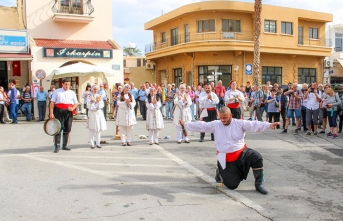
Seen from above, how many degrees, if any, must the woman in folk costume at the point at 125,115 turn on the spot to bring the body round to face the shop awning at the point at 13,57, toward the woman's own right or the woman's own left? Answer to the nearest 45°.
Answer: approximately 135° to the woman's own right

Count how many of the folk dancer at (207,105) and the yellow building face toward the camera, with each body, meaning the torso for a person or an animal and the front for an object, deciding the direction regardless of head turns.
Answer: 2

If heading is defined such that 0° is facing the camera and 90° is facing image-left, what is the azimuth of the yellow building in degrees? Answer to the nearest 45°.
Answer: approximately 0°

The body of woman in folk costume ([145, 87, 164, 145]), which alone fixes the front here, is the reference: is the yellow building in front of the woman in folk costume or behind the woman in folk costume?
behind

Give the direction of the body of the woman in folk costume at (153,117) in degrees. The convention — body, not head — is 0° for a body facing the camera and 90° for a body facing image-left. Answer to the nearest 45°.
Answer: approximately 0°
